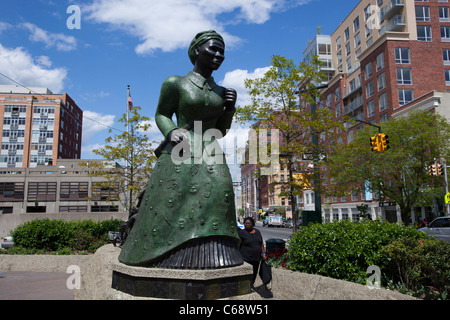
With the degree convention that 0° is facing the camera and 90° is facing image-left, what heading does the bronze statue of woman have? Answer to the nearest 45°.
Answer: approximately 315°

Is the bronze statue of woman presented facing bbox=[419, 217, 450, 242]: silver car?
no

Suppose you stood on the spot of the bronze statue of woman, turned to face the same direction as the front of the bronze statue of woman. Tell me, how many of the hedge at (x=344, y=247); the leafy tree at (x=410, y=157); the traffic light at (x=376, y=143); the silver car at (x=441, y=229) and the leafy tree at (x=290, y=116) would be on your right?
0

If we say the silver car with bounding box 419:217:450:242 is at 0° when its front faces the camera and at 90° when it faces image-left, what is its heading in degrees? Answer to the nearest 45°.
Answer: approximately 90°

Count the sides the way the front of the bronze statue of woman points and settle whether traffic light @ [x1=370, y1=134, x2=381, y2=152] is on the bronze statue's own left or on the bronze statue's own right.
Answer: on the bronze statue's own left

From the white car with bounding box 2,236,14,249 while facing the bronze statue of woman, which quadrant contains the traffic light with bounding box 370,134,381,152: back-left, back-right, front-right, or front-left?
front-left

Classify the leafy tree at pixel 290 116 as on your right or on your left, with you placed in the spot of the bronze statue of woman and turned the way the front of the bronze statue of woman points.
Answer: on your left

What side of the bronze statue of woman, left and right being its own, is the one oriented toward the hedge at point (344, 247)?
left

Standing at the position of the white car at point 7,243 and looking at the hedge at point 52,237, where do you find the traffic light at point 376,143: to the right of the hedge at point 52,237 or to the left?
left

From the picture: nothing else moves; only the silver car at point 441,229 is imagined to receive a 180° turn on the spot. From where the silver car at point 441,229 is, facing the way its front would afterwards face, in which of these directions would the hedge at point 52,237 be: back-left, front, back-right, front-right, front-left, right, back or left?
back-right

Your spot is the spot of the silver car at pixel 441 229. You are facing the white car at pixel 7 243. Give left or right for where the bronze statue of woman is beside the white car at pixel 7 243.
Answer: left

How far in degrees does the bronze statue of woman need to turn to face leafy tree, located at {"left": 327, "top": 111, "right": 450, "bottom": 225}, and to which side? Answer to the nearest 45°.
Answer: approximately 90° to its left

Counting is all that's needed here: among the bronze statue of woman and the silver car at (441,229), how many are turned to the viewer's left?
1

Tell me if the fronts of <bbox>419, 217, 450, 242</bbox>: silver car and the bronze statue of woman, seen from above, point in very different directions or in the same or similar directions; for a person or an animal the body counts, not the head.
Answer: very different directions

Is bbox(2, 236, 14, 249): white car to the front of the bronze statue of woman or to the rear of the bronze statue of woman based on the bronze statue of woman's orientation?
to the rear
